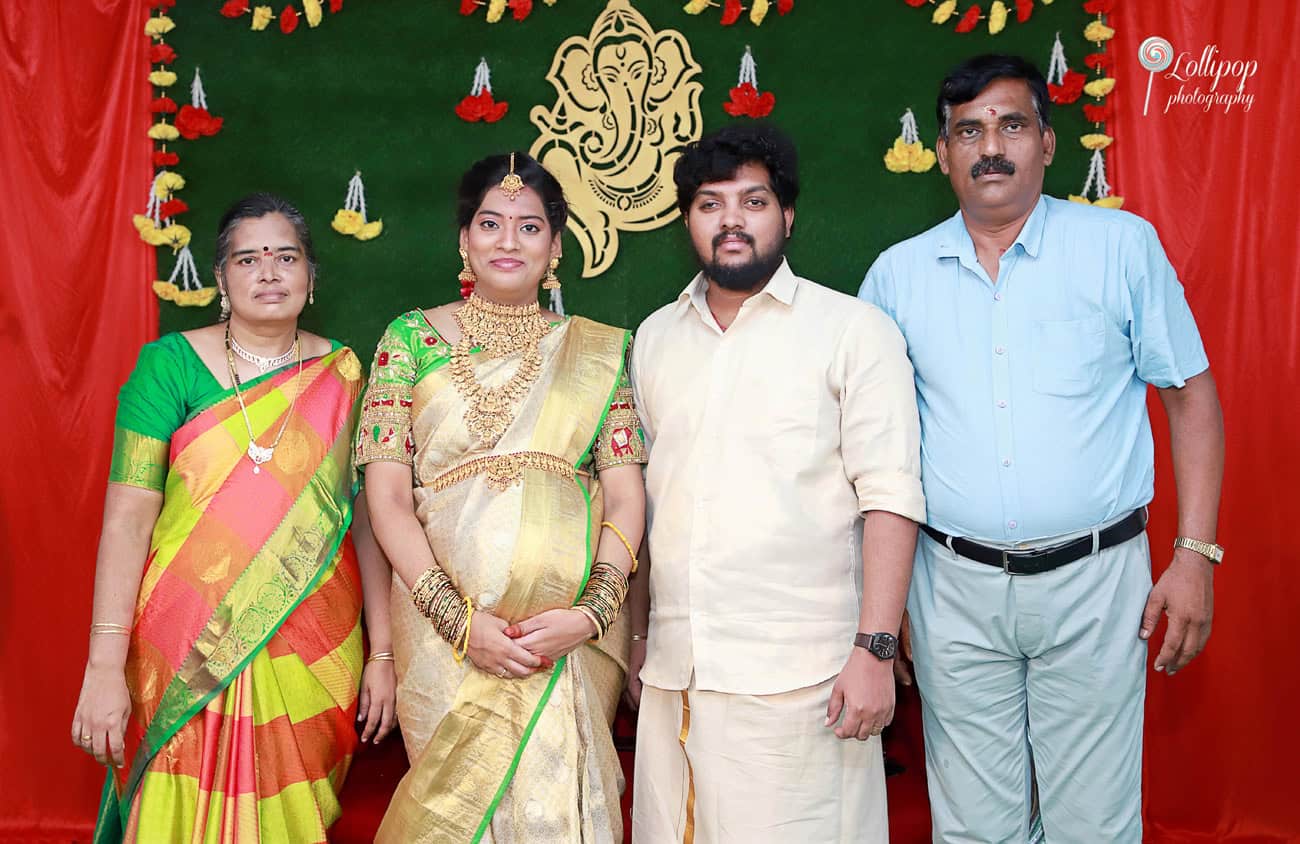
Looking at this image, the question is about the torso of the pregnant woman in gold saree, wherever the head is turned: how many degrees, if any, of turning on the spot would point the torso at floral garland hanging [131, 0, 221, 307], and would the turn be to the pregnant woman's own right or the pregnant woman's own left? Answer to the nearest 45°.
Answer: approximately 135° to the pregnant woman's own right

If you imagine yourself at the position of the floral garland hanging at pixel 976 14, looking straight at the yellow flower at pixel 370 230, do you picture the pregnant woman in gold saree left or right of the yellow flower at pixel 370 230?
left

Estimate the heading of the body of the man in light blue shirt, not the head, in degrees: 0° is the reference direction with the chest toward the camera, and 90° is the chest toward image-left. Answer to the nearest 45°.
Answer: approximately 0°

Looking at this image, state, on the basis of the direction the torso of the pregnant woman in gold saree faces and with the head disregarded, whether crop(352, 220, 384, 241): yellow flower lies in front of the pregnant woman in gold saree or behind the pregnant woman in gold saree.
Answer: behind

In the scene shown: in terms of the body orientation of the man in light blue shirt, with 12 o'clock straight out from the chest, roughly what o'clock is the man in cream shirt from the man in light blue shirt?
The man in cream shirt is roughly at 2 o'clock from the man in light blue shirt.

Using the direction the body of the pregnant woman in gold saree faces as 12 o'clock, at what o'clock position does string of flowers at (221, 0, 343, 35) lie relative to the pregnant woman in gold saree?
The string of flowers is roughly at 5 o'clock from the pregnant woman in gold saree.

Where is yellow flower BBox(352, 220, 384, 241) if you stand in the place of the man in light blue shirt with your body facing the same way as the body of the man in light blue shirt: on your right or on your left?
on your right

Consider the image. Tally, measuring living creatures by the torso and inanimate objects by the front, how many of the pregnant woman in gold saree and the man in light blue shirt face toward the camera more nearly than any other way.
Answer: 2

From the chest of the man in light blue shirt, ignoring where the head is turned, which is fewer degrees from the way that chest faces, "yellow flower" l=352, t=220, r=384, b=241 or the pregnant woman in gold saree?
the pregnant woman in gold saree

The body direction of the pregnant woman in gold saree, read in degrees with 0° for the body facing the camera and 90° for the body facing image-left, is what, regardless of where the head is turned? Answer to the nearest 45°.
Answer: approximately 0°
